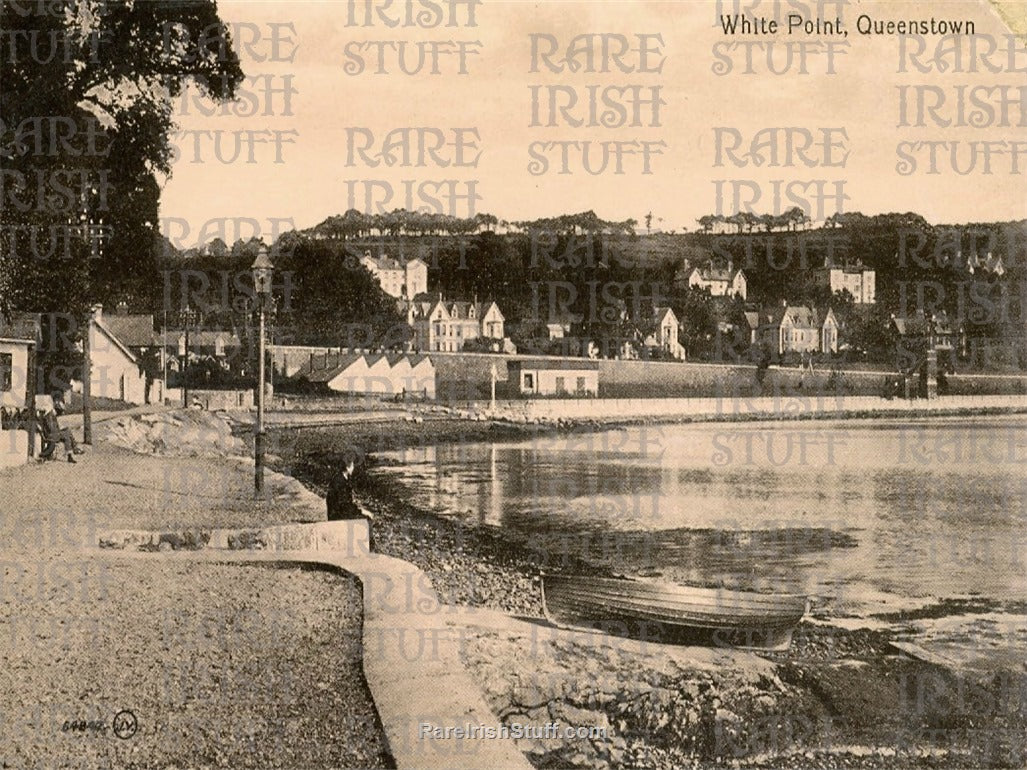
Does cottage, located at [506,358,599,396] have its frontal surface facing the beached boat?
yes

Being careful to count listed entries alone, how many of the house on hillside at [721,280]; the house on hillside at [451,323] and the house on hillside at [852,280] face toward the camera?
3

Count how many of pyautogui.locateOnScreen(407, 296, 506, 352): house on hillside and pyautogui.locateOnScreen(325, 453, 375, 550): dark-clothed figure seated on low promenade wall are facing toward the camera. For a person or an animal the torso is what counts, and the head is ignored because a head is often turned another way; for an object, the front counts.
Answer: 1

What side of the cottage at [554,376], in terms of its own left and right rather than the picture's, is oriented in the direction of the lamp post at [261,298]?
front

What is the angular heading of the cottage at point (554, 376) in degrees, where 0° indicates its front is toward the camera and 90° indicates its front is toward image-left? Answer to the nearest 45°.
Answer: approximately 0°

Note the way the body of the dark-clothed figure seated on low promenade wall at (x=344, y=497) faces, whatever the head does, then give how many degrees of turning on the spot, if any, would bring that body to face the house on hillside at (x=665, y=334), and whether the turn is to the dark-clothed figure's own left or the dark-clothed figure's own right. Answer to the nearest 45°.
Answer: approximately 90° to the distant figure's own left
